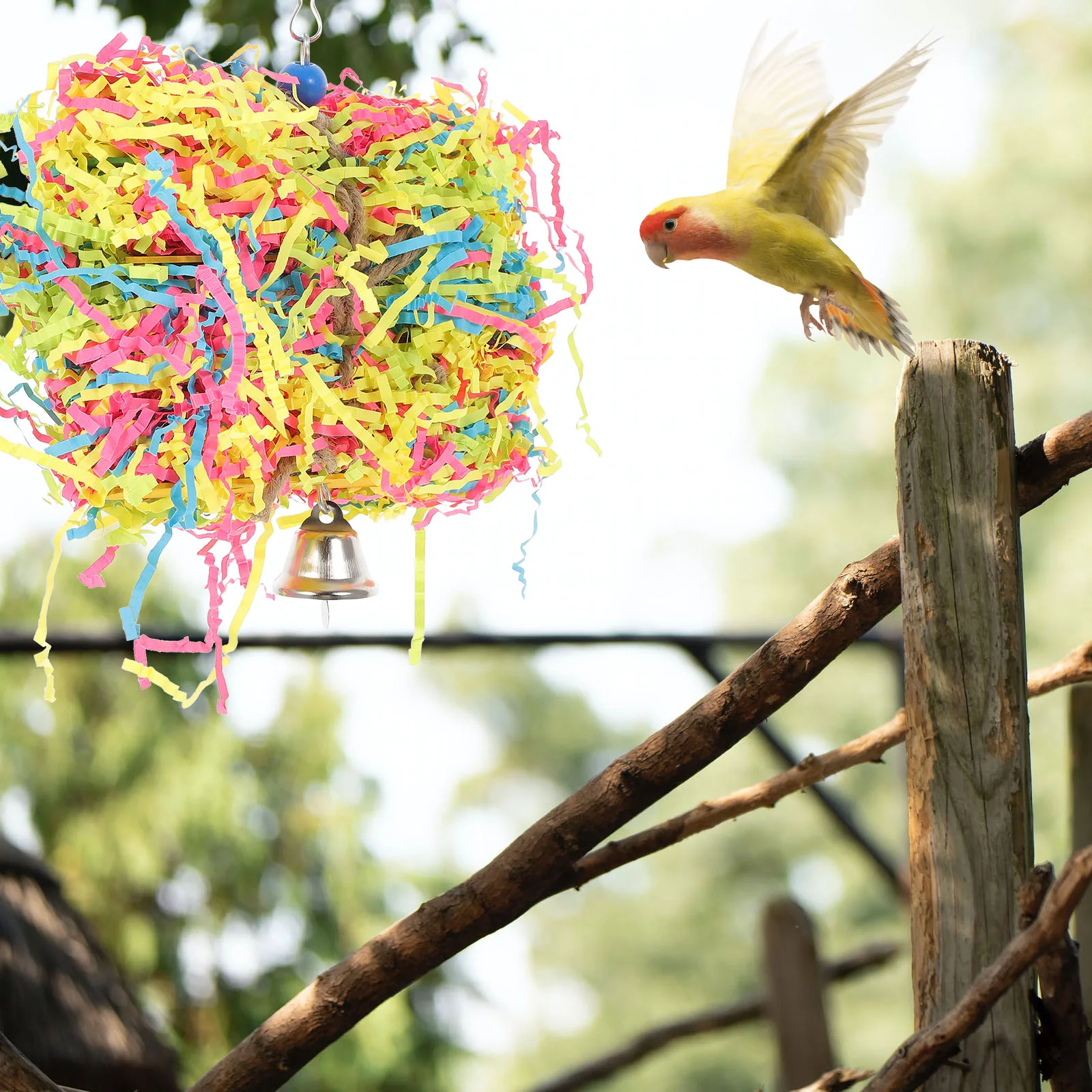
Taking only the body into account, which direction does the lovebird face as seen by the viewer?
to the viewer's left

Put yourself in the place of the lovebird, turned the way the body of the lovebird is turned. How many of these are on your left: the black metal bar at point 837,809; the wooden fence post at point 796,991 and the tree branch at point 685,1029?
0

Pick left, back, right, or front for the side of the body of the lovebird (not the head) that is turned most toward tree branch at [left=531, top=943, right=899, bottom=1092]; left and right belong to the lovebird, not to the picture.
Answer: right

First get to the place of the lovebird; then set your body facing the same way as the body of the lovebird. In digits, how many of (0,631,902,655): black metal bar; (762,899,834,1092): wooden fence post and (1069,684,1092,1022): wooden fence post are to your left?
0

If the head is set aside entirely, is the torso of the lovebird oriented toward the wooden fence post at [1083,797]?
no

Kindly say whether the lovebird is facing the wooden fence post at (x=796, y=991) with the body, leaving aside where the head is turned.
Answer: no

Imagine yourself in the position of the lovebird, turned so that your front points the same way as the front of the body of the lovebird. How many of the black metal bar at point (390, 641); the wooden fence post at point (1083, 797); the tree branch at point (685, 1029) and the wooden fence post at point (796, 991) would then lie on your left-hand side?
0
